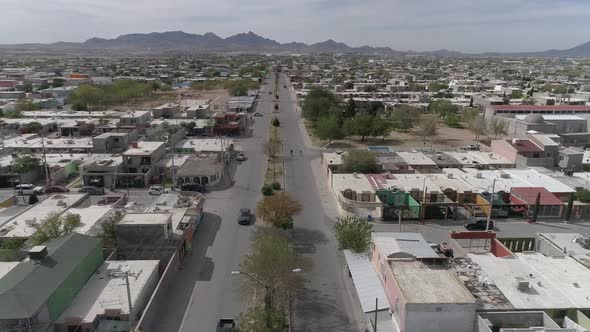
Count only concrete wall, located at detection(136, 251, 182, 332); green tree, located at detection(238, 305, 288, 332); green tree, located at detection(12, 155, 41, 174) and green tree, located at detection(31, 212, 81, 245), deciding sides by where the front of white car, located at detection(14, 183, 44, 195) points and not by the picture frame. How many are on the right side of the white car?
3

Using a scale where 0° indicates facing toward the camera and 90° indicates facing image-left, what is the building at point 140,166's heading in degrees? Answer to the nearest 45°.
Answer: approximately 0°

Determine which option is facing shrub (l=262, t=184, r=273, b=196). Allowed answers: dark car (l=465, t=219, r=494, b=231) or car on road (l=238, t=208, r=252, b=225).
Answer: the dark car

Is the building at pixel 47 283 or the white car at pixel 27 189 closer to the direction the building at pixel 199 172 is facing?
the building

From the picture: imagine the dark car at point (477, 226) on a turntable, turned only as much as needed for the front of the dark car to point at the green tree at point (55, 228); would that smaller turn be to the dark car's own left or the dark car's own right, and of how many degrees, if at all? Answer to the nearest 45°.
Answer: approximately 45° to the dark car's own left

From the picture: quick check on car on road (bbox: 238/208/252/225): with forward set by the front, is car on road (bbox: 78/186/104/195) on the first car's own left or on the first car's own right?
on the first car's own right

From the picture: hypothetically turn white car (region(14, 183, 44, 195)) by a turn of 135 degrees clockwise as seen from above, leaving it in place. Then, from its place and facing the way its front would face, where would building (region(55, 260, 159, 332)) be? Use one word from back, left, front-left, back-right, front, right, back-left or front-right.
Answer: front-left

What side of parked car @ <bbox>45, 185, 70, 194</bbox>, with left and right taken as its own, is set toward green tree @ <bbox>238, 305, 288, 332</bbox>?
right
